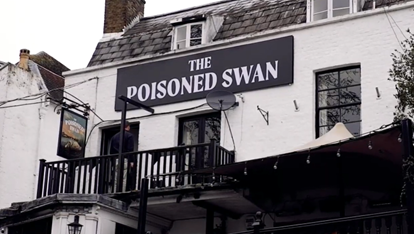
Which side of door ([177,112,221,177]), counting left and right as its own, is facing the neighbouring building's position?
right

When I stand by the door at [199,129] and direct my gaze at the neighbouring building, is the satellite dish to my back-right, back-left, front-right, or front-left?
back-left

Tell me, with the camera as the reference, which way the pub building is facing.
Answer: facing the viewer and to the left of the viewer

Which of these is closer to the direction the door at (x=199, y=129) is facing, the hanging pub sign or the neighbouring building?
the hanging pub sign

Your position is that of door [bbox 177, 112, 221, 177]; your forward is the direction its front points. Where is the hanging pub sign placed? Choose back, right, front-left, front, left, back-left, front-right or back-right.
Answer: front-right

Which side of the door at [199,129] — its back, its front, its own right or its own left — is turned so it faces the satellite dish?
left

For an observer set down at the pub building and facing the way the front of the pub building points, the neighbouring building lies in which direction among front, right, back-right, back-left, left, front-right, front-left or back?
right

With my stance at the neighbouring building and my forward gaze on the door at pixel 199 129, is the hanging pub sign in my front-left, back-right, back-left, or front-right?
front-right

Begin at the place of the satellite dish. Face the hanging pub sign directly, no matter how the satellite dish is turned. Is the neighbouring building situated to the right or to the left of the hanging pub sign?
right
